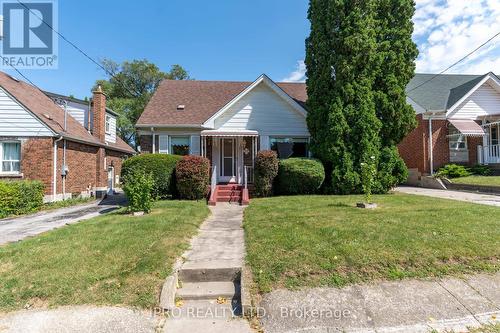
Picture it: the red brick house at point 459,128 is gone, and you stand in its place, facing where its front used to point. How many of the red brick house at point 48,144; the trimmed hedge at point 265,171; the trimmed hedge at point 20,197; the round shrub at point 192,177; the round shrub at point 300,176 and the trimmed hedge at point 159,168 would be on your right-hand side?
6

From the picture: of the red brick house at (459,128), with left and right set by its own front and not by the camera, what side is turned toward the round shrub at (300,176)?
right

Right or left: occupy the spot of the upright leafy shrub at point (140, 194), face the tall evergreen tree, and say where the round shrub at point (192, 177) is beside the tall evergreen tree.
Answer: left

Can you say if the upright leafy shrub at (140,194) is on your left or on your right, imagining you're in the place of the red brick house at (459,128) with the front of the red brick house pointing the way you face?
on your right

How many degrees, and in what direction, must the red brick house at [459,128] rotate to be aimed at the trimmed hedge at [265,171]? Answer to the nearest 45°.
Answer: approximately 90° to its right

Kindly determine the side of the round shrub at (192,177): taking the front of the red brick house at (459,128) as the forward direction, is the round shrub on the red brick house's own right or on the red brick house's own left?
on the red brick house's own right

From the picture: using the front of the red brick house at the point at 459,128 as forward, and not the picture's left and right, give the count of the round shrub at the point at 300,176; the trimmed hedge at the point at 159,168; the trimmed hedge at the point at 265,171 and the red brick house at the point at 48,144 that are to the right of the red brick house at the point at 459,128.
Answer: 4

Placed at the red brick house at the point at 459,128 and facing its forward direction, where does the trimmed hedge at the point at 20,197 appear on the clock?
The trimmed hedge is roughly at 3 o'clock from the red brick house.

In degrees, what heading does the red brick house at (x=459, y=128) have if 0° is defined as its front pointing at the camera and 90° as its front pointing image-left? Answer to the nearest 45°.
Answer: approximately 315°
